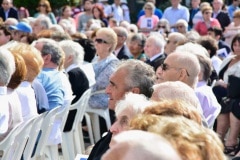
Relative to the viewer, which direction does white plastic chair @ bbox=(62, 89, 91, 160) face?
to the viewer's left

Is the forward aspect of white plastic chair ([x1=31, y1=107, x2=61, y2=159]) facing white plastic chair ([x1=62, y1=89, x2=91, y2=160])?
no

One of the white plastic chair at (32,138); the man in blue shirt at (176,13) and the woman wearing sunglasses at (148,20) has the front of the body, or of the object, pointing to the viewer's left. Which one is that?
the white plastic chair

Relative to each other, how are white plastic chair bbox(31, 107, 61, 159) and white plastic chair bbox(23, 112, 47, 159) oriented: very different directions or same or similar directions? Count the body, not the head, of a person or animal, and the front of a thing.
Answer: same or similar directions

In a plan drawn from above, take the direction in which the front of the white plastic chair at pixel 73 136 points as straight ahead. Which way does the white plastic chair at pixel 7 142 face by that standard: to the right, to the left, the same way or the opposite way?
the same way

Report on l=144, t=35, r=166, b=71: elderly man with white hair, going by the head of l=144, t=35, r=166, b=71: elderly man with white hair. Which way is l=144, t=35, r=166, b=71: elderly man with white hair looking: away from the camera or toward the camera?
toward the camera

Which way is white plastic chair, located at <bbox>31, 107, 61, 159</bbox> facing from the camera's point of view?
to the viewer's left

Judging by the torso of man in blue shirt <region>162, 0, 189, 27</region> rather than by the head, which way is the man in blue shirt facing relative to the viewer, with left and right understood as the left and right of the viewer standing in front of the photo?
facing the viewer

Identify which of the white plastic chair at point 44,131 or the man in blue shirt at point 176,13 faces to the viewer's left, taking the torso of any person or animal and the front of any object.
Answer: the white plastic chair

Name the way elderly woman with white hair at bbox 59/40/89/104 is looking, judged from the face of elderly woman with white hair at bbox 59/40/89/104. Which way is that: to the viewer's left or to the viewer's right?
to the viewer's left

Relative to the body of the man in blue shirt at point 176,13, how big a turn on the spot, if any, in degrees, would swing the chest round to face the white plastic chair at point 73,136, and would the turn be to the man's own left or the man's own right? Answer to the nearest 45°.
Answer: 0° — they already face it

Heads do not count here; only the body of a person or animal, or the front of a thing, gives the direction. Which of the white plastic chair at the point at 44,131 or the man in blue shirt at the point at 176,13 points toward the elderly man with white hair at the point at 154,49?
the man in blue shirt

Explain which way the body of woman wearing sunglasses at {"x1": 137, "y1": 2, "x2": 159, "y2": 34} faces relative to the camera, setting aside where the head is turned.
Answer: toward the camera

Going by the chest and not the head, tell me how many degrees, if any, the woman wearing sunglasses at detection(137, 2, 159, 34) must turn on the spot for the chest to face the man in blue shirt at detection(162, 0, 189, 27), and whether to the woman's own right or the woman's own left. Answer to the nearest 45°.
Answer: approximately 135° to the woman's own left

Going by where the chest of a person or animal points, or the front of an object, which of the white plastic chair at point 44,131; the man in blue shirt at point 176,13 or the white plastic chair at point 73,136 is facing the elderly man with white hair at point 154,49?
the man in blue shirt
